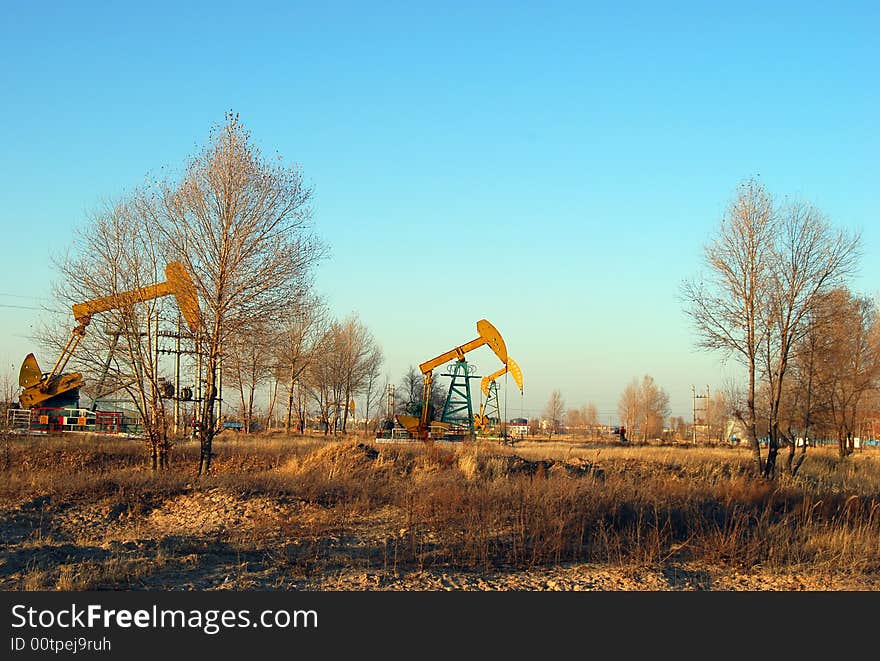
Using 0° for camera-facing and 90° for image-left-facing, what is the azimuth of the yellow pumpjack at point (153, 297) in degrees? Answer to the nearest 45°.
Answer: approximately 270°

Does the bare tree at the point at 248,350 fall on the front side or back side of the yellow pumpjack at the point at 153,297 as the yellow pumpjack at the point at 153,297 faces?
on the front side

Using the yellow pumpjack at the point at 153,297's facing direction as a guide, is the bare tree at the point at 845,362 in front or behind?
in front
